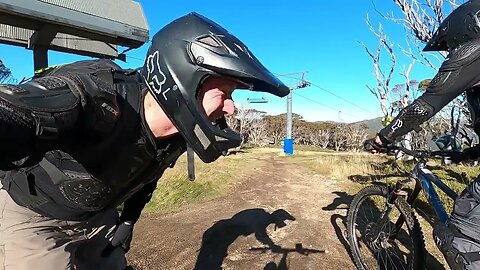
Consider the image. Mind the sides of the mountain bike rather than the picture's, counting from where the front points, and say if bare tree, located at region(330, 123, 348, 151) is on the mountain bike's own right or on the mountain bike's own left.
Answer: on the mountain bike's own right

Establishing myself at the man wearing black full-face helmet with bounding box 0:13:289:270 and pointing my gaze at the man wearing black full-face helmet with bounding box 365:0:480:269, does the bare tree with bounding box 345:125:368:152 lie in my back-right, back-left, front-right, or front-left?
front-left

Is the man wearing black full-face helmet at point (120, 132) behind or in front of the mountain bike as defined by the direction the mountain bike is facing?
in front

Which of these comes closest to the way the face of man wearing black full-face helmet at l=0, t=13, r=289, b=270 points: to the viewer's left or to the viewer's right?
to the viewer's right

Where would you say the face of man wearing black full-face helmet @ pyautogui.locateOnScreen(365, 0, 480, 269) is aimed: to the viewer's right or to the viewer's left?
to the viewer's left

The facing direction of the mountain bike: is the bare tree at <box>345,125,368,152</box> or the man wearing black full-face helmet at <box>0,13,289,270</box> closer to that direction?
the man wearing black full-face helmet

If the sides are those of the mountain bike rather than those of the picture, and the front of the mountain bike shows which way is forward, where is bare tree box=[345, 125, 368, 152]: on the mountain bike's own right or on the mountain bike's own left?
on the mountain bike's own right
